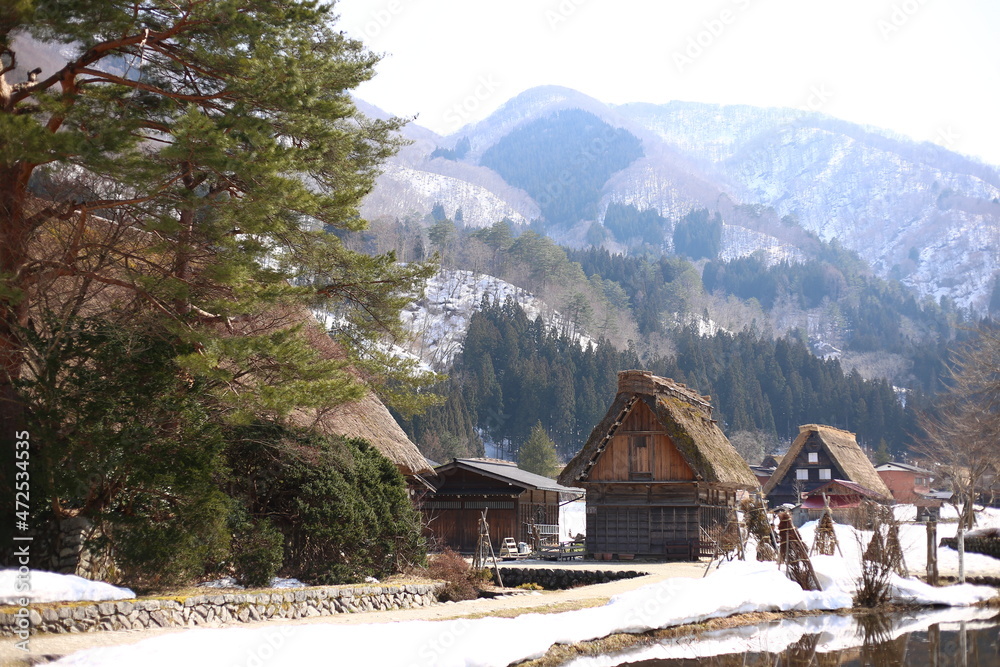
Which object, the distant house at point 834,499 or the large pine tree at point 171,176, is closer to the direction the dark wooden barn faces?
the large pine tree

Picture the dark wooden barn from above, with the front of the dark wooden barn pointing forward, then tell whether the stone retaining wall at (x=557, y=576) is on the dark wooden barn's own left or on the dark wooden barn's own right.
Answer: on the dark wooden barn's own left

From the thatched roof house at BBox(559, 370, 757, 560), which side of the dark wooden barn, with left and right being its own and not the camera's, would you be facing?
left

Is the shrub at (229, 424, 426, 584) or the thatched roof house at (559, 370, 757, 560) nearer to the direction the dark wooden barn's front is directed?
the shrub

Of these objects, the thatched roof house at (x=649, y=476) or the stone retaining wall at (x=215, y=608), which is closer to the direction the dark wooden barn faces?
the stone retaining wall

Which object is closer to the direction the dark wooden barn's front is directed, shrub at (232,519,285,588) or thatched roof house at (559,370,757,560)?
the shrub

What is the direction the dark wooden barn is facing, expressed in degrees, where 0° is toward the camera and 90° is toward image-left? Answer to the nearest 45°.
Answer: approximately 45°

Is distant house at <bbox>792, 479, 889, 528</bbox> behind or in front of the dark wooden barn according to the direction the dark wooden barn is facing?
behind

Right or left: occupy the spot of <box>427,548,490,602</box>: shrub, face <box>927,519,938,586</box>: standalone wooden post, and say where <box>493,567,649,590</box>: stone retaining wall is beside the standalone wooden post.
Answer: left

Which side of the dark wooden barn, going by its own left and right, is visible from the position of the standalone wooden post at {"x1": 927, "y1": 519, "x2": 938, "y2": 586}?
left
